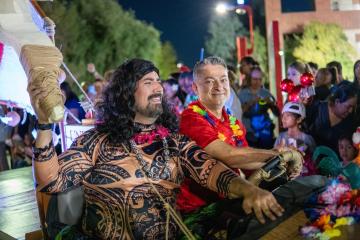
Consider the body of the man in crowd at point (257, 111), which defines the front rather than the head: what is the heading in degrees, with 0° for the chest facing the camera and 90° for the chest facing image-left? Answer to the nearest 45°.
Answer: approximately 0°

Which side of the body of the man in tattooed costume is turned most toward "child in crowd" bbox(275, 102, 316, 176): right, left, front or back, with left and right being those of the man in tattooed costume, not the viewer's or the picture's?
left

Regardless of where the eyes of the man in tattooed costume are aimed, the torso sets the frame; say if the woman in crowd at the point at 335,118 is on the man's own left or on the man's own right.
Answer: on the man's own left

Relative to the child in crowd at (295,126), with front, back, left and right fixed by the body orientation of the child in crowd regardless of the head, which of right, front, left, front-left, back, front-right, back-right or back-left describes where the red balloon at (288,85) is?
back-right

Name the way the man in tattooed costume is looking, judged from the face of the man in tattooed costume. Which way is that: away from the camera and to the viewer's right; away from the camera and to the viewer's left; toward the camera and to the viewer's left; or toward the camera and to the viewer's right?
toward the camera and to the viewer's right
